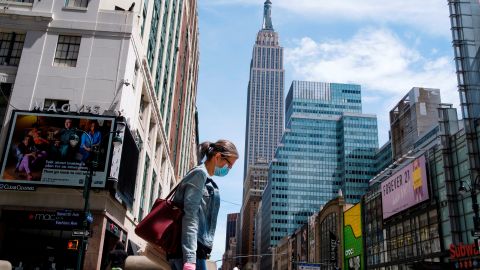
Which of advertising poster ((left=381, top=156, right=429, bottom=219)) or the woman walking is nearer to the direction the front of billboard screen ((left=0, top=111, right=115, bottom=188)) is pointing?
the woman walking

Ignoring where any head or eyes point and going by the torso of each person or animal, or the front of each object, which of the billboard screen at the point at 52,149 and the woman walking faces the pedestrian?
the billboard screen

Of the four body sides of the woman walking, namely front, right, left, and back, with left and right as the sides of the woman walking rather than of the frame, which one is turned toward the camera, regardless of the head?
right

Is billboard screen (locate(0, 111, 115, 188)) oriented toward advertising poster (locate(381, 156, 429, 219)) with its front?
no

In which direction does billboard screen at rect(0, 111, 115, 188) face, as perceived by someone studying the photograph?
facing the viewer

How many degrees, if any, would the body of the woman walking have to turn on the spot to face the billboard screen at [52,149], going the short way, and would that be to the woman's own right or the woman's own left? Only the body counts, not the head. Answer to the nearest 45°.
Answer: approximately 135° to the woman's own left

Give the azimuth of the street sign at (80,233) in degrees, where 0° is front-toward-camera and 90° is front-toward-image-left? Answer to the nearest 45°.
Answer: approximately 0°

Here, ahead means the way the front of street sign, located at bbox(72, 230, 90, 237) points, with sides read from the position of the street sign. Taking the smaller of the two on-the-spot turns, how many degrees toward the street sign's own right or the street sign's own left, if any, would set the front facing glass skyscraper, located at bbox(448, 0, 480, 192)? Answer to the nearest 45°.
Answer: approximately 90° to the street sign's own left

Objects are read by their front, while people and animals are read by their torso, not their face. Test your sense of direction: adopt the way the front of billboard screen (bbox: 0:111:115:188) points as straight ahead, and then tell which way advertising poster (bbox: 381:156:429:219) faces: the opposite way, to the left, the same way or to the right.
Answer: to the right

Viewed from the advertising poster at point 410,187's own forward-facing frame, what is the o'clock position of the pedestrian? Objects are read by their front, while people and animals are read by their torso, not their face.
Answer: The pedestrian is roughly at 11 o'clock from the advertising poster.
